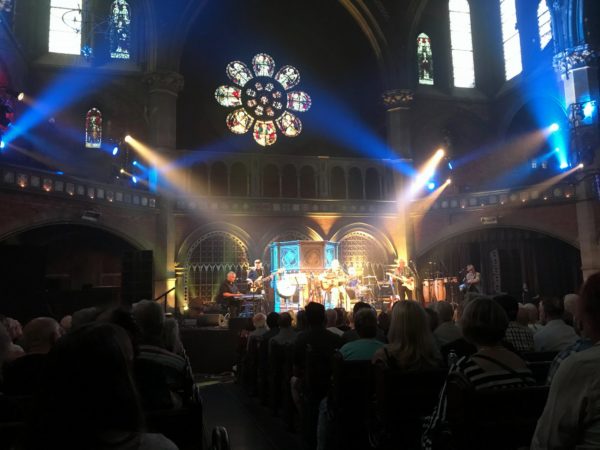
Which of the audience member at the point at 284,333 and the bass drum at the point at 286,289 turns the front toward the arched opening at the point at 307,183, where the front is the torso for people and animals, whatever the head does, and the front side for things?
the audience member

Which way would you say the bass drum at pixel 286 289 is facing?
toward the camera

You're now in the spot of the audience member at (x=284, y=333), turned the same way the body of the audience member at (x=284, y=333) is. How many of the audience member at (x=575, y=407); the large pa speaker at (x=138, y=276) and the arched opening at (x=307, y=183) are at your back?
1

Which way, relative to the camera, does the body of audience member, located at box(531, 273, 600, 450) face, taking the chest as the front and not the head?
away from the camera

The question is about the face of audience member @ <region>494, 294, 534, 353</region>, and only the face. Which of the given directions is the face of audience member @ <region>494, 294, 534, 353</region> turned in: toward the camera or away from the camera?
away from the camera

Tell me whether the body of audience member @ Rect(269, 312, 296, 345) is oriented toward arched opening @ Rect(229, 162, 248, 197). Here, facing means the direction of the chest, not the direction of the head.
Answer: yes

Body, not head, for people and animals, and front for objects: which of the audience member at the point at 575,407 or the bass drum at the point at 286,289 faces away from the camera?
the audience member

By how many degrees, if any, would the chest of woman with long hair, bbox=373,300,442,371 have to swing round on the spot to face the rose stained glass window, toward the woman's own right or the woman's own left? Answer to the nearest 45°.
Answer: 0° — they already face it

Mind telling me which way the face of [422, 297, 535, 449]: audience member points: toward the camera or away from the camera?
away from the camera

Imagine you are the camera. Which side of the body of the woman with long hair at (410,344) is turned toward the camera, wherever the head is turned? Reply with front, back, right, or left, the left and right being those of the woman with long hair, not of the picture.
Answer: back

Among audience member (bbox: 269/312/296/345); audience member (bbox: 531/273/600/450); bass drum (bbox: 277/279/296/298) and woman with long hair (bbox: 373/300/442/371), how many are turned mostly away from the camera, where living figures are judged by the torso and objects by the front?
3

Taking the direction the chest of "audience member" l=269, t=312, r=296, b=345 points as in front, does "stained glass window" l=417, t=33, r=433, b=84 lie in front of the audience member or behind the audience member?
in front

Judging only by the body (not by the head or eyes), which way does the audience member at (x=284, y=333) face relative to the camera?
away from the camera

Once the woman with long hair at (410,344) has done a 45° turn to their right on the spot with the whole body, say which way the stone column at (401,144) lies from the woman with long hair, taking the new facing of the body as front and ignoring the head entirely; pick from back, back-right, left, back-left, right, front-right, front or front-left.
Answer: front-left

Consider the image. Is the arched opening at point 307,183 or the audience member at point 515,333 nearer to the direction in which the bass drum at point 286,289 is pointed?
the audience member

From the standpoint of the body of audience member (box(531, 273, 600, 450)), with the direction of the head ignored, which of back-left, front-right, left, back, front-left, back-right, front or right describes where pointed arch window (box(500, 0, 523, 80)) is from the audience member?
front

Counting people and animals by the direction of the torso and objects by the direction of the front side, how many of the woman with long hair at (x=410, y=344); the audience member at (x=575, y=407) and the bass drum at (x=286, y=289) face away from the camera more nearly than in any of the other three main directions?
2

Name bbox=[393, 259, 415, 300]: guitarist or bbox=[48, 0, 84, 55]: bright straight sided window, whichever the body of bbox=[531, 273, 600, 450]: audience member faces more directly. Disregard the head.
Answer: the guitarist

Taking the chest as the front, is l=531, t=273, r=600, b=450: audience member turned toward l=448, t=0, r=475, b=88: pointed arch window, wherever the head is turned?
yes

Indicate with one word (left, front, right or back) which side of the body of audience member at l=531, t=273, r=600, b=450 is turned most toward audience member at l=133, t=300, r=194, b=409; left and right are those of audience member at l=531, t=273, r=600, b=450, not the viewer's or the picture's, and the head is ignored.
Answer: left

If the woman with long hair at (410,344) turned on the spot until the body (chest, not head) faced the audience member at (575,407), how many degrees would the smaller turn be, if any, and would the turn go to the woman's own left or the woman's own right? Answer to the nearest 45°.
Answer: approximately 180°

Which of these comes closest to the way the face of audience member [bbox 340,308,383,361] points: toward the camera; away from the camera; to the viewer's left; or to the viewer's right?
away from the camera
